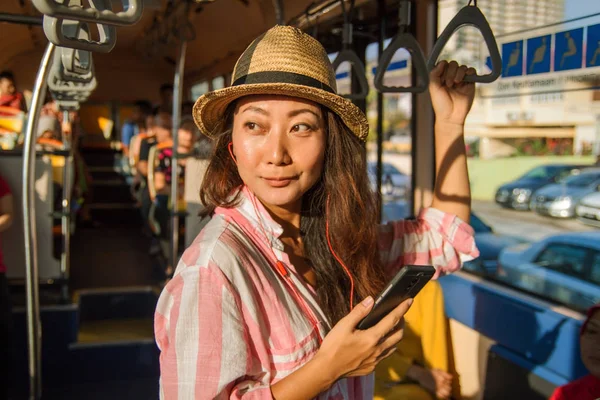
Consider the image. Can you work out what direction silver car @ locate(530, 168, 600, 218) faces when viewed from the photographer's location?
facing the viewer and to the left of the viewer

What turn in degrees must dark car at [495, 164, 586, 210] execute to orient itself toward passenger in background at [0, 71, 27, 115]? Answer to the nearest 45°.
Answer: approximately 45° to its right

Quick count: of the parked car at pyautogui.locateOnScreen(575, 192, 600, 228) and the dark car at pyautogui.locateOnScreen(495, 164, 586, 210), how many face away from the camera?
0

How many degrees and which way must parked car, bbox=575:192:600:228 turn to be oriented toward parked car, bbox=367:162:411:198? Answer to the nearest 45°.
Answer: approximately 90° to its right

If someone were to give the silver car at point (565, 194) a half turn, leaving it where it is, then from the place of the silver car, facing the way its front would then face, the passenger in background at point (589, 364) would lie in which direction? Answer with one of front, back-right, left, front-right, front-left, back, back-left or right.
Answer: back-right

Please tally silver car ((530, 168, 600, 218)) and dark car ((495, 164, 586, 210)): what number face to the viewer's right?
0

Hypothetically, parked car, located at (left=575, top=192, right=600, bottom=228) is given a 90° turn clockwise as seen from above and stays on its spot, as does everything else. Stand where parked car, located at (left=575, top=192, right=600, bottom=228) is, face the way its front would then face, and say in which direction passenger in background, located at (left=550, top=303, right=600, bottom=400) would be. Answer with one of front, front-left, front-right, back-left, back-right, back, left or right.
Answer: back-left

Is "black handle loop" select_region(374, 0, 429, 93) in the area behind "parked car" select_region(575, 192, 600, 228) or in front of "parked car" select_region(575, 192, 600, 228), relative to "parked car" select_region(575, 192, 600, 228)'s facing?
in front
